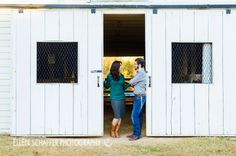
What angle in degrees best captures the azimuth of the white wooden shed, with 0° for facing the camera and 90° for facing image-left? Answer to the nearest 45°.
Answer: approximately 0°

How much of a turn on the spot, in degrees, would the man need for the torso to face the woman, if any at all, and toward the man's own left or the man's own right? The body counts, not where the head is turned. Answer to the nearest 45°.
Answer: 0° — they already face them

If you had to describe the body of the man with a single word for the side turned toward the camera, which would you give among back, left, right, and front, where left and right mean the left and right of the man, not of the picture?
left

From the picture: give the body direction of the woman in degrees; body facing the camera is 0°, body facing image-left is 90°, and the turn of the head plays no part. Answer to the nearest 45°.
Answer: approximately 225°

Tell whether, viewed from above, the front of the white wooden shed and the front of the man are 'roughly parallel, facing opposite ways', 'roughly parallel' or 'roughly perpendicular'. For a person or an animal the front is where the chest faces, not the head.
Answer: roughly perpendicular
